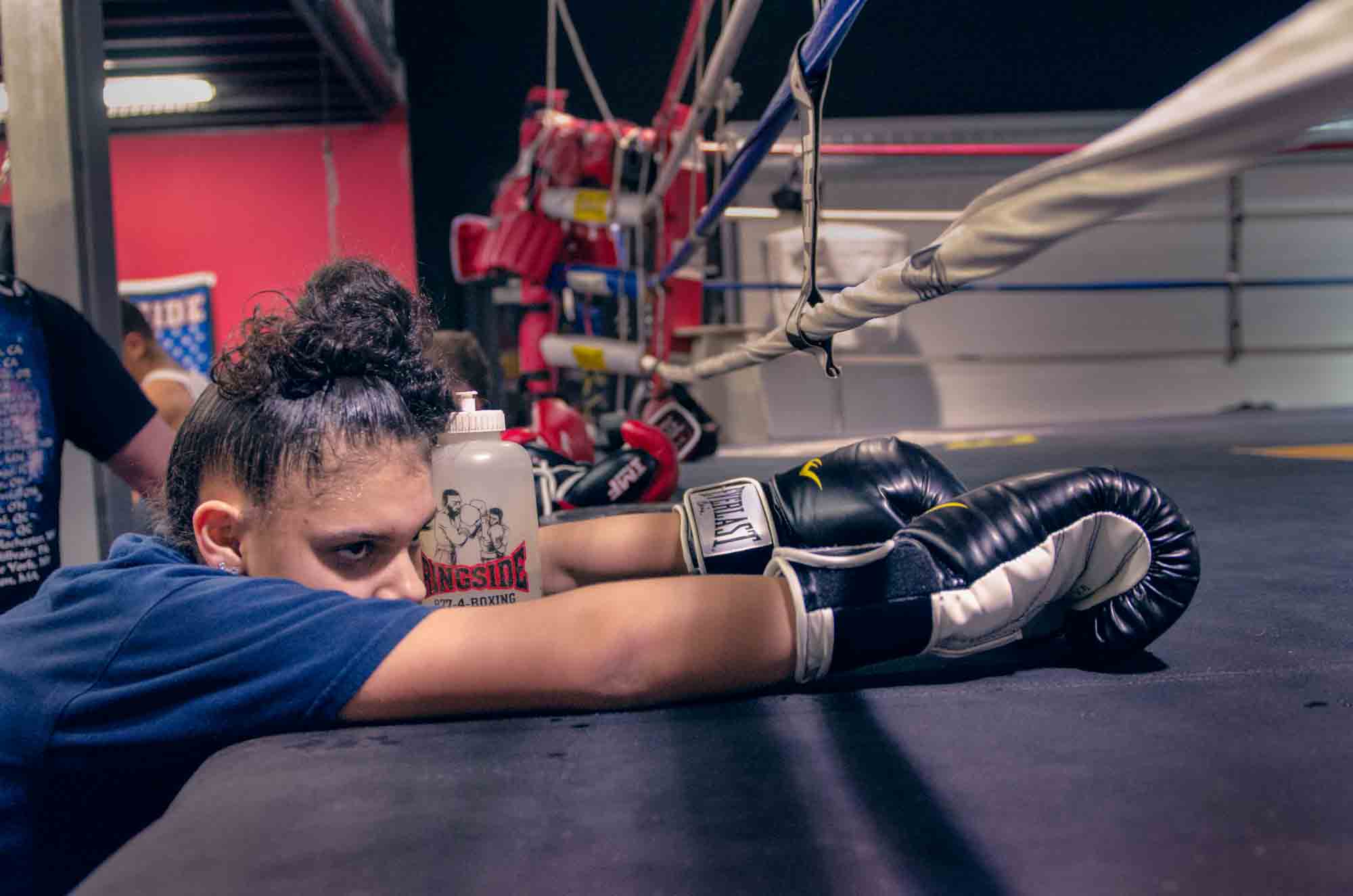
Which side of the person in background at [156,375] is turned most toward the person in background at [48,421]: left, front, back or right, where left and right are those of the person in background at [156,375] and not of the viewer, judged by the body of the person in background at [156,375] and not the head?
left

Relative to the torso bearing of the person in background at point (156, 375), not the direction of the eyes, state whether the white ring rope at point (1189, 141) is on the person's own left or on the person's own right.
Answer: on the person's own left
